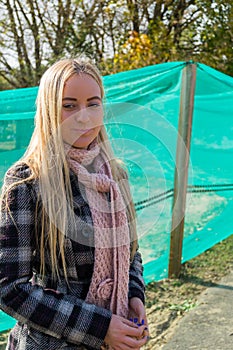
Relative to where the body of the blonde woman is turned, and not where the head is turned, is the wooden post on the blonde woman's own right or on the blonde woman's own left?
on the blonde woman's own left

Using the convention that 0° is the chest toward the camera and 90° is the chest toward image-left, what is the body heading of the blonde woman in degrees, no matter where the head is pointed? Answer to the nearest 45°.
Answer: approximately 315°
